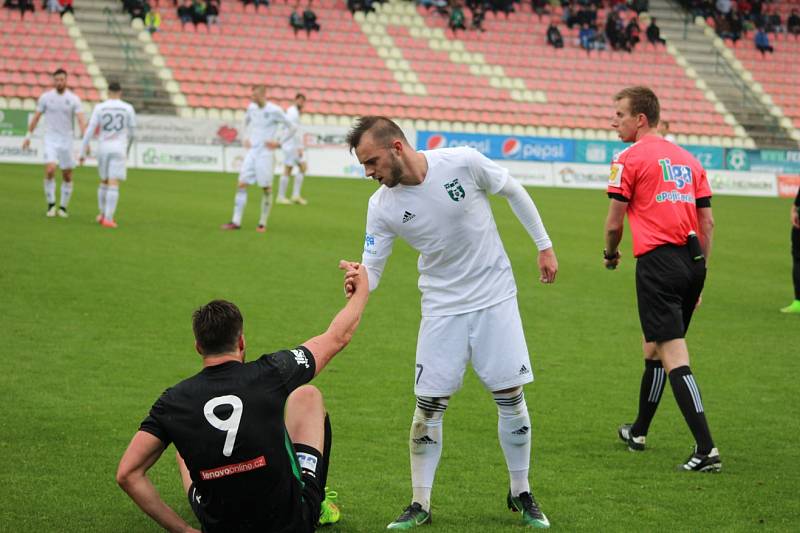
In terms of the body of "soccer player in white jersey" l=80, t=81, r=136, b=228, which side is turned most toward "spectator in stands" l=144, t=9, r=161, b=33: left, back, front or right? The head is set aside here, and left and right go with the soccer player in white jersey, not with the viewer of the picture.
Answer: front

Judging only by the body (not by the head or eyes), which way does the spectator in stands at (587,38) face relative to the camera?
toward the camera

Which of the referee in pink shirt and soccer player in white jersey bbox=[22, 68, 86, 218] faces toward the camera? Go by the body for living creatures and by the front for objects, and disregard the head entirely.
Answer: the soccer player in white jersey

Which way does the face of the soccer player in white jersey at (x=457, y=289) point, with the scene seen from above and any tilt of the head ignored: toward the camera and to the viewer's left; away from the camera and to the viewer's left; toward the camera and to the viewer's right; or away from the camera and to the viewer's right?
toward the camera and to the viewer's left

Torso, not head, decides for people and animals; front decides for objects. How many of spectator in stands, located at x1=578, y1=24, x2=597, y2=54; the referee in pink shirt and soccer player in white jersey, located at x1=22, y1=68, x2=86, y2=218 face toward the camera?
2

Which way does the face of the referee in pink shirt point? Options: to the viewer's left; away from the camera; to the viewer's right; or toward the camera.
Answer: to the viewer's left

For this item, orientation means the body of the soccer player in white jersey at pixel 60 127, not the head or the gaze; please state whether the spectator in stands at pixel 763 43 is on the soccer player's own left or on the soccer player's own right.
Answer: on the soccer player's own left

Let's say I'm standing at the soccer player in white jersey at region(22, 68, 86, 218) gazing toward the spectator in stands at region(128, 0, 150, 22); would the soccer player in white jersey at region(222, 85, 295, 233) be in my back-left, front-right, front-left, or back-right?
back-right

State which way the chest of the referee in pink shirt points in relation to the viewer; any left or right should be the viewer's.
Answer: facing away from the viewer and to the left of the viewer

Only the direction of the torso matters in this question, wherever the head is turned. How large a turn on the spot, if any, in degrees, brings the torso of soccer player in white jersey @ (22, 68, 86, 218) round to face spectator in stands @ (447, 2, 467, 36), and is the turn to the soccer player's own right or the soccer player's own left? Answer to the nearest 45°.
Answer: approximately 135° to the soccer player's own left

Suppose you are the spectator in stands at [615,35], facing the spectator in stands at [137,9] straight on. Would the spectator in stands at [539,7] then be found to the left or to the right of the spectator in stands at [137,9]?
right

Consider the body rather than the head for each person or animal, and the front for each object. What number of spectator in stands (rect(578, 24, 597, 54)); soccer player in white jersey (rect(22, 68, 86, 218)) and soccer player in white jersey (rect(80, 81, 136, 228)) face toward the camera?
2

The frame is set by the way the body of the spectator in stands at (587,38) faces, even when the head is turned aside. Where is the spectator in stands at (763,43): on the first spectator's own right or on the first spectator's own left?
on the first spectator's own left

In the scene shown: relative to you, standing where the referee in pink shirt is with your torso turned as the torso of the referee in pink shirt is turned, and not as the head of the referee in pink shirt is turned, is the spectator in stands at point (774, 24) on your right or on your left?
on your right

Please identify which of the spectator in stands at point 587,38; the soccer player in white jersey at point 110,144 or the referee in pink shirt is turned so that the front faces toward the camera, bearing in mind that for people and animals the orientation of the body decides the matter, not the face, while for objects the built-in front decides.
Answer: the spectator in stands

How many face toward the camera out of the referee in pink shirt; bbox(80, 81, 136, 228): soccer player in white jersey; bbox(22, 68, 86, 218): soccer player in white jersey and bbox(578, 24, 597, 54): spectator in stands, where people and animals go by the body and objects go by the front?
2

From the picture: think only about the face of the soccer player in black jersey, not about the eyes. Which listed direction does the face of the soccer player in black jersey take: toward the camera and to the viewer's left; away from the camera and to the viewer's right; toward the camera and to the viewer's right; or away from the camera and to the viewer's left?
away from the camera and to the viewer's right

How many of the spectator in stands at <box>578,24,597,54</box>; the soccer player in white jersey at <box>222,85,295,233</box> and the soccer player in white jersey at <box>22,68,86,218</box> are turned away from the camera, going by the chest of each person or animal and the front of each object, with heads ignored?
0

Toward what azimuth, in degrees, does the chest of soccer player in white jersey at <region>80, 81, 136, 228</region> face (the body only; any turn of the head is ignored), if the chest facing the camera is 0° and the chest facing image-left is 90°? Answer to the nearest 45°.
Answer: approximately 180°

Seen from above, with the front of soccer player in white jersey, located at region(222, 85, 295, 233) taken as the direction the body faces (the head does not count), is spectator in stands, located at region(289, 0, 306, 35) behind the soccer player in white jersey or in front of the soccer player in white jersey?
behind

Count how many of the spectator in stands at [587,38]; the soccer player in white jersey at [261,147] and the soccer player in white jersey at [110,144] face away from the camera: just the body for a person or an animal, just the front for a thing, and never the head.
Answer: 1

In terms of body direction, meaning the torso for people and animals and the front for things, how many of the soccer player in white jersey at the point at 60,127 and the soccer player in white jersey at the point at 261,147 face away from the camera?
0
